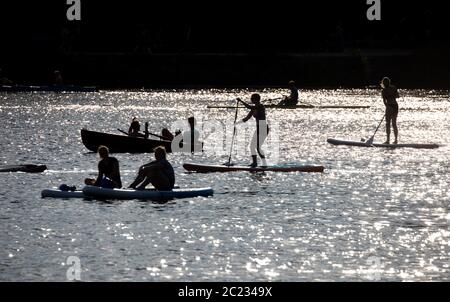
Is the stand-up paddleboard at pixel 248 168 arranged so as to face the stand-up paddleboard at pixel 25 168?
yes

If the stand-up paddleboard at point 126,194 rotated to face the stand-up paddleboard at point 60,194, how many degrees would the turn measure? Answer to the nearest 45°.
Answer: approximately 45° to its right

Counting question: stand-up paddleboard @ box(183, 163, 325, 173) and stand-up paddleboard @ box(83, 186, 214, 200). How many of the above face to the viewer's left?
2

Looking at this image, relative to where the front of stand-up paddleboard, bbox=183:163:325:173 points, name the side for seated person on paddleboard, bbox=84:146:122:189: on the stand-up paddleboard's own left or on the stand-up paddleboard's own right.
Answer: on the stand-up paddleboard's own left

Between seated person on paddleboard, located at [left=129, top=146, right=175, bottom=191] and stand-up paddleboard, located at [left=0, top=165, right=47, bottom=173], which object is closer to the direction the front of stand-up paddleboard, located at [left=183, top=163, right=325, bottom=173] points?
the stand-up paddleboard

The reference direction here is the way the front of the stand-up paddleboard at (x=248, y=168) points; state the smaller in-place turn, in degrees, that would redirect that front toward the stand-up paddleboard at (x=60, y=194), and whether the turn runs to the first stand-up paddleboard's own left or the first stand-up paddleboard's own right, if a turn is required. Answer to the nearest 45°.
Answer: approximately 45° to the first stand-up paddleboard's own left

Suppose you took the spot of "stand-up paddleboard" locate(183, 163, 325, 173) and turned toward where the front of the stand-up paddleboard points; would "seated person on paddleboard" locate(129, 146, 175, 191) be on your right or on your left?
on your left

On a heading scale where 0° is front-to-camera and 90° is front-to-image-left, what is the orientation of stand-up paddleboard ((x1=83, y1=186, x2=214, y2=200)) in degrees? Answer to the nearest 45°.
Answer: approximately 90°

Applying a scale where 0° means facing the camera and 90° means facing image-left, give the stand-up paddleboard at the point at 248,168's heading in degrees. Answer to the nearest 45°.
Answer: approximately 90°
